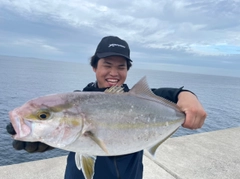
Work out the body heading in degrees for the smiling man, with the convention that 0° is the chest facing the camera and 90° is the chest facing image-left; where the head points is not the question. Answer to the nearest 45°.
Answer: approximately 0°

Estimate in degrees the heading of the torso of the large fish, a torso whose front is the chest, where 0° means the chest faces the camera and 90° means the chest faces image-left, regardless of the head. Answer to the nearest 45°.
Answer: approximately 90°
